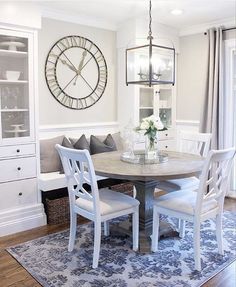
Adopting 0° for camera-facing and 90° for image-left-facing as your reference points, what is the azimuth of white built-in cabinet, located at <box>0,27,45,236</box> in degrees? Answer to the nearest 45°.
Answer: approximately 315°

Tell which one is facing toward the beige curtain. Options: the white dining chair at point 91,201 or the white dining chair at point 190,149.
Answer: the white dining chair at point 91,201

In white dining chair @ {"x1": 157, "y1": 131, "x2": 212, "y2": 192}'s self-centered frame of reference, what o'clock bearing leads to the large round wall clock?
The large round wall clock is roughly at 2 o'clock from the white dining chair.

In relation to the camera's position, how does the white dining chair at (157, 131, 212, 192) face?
facing the viewer and to the left of the viewer

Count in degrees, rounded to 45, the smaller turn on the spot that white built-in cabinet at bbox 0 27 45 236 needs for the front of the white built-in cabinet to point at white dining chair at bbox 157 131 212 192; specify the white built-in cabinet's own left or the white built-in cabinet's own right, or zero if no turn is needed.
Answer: approximately 45° to the white built-in cabinet's own left

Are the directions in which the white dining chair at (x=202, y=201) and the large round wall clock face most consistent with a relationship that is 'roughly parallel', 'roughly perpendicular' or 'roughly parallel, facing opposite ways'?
roughly parallel, facing opposite ways

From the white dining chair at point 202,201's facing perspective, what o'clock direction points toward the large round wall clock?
The large round wall clock is roughly at 12 o'clock from the white dining chair.

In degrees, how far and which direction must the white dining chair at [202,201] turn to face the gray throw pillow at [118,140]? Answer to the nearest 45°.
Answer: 0° — it already faces it

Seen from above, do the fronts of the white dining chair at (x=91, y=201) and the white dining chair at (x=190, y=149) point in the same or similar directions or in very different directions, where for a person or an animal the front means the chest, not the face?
very different directions

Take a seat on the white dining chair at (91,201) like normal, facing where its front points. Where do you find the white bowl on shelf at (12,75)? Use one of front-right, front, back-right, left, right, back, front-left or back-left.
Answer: left

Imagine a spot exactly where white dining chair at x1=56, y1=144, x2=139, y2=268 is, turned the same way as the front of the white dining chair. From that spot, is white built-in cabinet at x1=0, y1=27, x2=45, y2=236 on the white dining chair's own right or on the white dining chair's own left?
on the white dining chair's own left
